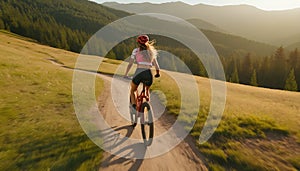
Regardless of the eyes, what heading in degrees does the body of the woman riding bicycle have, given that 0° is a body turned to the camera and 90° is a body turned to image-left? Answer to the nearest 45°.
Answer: approximately 180°

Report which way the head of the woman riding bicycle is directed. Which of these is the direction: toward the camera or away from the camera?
away from the camera
